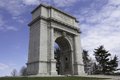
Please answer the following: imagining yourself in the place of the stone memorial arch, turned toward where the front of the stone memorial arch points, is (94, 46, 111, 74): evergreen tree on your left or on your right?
on your left

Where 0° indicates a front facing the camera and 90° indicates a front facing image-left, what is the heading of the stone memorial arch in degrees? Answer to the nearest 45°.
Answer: approximately 315°

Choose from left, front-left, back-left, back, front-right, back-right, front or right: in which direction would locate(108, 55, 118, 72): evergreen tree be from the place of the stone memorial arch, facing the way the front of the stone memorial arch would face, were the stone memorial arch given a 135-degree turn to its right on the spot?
back-right
